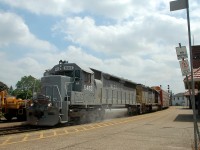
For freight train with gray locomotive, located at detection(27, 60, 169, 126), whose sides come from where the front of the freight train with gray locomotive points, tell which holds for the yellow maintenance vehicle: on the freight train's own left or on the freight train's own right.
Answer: on the freight train's own right

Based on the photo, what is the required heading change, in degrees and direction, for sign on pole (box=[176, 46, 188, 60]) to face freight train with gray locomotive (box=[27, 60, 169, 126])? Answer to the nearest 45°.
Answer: approximately 135° to its right

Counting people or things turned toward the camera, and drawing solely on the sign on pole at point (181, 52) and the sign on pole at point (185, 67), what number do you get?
2

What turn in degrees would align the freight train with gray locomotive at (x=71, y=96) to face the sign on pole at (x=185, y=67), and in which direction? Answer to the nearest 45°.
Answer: approximately 90° to its left

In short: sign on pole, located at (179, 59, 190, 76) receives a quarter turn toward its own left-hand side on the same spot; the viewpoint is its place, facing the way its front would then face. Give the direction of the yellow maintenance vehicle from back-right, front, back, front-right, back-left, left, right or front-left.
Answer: back-left

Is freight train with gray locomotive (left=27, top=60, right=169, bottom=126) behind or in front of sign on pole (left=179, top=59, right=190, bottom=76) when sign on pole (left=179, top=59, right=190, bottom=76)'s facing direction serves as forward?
behind

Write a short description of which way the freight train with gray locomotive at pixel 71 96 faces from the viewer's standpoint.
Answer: facing the viewer and to the left of the viewer

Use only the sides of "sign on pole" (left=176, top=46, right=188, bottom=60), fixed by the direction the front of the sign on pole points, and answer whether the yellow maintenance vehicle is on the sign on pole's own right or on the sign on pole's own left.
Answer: on the sign on pole's own right

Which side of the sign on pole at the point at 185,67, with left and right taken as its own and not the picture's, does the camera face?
front
